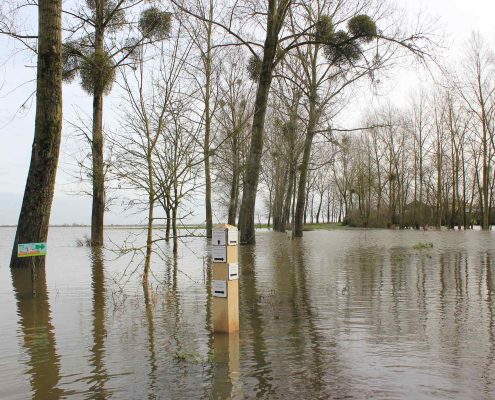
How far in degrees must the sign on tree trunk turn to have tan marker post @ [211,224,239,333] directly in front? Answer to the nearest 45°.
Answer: approximately 45° to its left

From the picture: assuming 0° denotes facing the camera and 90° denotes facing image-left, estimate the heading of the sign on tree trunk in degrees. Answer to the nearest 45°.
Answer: approximately 0°
